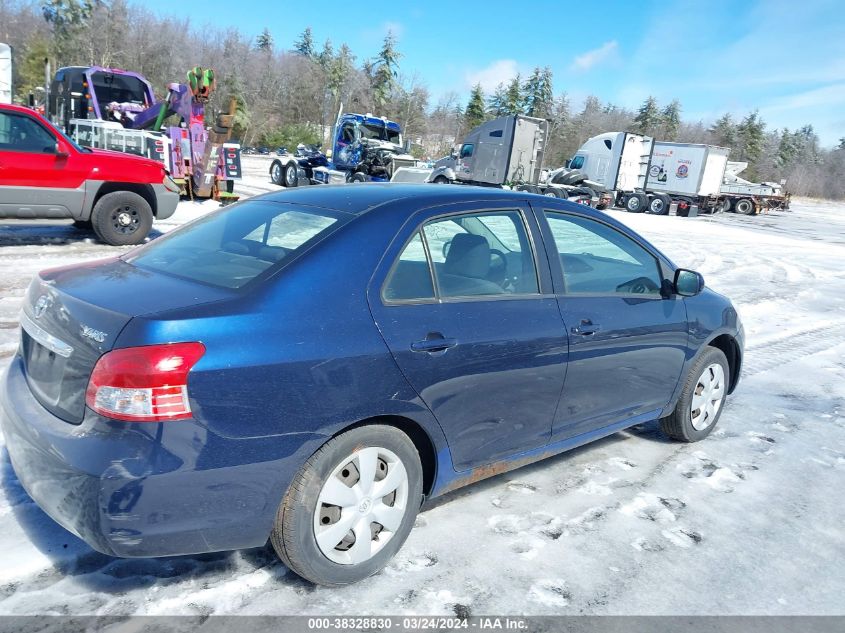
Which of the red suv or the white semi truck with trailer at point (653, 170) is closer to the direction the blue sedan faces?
the white semi truck with trailer

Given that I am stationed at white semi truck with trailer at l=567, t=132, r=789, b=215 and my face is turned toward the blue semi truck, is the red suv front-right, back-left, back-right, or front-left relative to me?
front-left

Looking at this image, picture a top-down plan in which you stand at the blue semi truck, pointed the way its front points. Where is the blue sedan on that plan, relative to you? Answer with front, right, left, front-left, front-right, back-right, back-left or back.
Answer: front-right

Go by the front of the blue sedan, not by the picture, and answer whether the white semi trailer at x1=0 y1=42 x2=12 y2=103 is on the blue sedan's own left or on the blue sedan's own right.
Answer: on the blue sedan's own left

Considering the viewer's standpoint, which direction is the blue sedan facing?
facing away from the viewer and to the right of the viewer

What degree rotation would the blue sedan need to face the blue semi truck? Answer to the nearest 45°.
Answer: approximately 45° to its left

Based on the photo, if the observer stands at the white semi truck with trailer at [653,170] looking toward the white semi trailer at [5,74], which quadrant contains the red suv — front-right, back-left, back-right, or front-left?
front-left

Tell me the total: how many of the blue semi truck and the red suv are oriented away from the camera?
0
